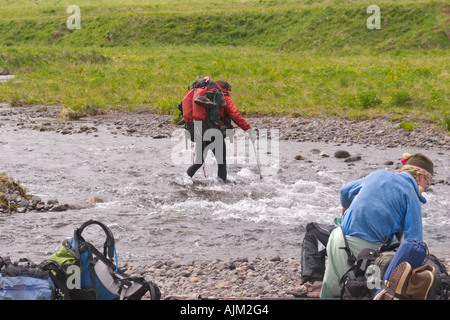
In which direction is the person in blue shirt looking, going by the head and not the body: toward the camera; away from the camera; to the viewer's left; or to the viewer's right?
to the viewer's right

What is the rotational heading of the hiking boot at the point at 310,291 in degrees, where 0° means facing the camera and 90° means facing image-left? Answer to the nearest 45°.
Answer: approximately 90°

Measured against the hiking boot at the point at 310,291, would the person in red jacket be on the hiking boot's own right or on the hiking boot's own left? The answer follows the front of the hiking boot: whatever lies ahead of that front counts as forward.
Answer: on the hiking boot's own right

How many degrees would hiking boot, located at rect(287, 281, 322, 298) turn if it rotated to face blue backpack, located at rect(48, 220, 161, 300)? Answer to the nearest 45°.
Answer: approximately 45° to its left
